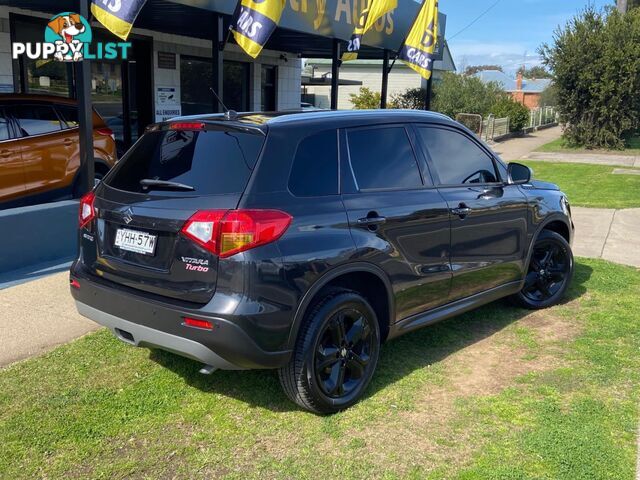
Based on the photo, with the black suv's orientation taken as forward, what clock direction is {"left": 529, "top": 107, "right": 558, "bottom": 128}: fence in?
The fence is roughly at 11 o'clock from the black suv.

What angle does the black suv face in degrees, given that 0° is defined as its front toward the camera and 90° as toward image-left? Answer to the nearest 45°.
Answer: approximately 225°

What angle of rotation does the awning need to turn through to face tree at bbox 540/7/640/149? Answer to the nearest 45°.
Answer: approximately 90° to its left

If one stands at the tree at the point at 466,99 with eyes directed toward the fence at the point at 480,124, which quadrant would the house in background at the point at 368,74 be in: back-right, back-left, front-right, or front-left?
back-right

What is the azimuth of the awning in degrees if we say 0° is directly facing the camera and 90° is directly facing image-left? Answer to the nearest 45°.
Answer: approximately 315°

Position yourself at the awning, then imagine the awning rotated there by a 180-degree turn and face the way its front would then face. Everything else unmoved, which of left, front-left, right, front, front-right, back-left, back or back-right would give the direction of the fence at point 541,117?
right

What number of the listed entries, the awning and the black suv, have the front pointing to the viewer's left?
0

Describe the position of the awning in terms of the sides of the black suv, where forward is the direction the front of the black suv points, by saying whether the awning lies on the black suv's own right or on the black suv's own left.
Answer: on the black suv's own left

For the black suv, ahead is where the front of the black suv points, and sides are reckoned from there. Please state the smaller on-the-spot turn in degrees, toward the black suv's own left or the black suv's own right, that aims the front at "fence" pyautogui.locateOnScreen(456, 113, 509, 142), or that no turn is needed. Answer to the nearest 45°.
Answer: approximately 45° to the black suv's own left

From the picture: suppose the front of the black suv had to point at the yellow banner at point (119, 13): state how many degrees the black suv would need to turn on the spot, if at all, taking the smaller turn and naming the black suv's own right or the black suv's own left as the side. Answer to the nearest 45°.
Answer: approximately 90° to the black suv's own left

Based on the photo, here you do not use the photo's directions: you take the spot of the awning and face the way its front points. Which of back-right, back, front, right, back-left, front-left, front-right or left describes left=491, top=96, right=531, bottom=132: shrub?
left

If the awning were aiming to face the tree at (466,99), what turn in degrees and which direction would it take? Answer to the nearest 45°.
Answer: approximately 90° to its left

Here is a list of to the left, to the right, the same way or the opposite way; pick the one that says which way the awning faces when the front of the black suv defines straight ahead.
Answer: to the right
